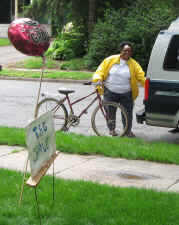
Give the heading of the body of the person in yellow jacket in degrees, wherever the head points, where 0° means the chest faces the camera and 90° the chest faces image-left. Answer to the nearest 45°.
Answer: approximately 0°

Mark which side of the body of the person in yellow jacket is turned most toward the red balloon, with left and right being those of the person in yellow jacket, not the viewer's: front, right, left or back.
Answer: front

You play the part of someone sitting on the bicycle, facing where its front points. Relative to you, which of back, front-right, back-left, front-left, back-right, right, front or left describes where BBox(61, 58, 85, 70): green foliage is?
left

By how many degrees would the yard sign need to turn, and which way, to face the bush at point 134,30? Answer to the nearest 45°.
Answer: approximately 135° to its left

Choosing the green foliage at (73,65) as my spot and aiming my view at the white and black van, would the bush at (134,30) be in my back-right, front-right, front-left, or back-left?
front-left

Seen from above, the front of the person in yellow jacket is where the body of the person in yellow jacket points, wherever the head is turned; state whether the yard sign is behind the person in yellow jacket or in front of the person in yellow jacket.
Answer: in front

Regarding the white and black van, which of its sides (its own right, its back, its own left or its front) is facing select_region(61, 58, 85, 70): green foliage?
left

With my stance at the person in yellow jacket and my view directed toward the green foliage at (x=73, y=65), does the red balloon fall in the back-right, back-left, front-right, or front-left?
back-left

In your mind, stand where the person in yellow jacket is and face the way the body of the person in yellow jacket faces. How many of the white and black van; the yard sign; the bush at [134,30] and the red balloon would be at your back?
1

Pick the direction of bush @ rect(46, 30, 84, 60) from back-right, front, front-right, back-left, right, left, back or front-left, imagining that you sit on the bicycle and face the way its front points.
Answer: left

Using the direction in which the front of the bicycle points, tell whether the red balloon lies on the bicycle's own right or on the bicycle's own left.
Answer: on the bicycle's own right

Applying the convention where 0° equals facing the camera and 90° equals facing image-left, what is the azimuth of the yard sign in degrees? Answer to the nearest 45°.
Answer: approximately 315°

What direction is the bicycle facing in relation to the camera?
to the viewer's right
